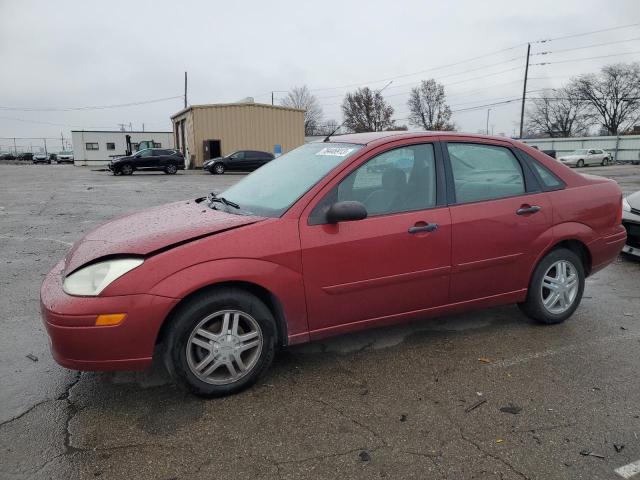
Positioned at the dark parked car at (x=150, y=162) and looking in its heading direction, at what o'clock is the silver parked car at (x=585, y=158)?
The silver parked car is roughly at 6 o'clock from the dark parked car.

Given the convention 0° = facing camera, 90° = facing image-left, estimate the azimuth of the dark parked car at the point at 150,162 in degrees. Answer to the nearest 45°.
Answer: approximately 90°

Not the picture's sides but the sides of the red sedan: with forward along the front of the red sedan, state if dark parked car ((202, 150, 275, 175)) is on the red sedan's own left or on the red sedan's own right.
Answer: on the red sedan's own right

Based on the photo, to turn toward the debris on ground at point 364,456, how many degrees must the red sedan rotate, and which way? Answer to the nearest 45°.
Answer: approximately 45° to its left

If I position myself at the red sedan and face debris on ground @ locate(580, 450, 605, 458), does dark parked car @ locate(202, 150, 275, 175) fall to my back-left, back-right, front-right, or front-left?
back-left

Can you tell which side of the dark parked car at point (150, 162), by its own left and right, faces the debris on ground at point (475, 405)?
left

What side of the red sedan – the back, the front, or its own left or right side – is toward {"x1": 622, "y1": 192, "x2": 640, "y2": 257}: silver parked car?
back

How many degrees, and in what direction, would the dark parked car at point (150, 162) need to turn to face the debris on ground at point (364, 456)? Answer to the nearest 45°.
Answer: approximately 90° to its left

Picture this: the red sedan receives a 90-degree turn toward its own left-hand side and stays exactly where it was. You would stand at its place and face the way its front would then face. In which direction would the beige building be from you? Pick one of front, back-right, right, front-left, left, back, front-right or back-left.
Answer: back-left

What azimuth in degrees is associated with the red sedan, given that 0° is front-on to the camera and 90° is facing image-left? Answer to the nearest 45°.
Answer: approximately 45°

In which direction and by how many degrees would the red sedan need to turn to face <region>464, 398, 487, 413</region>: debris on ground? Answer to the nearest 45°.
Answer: approximately 90° to its left
